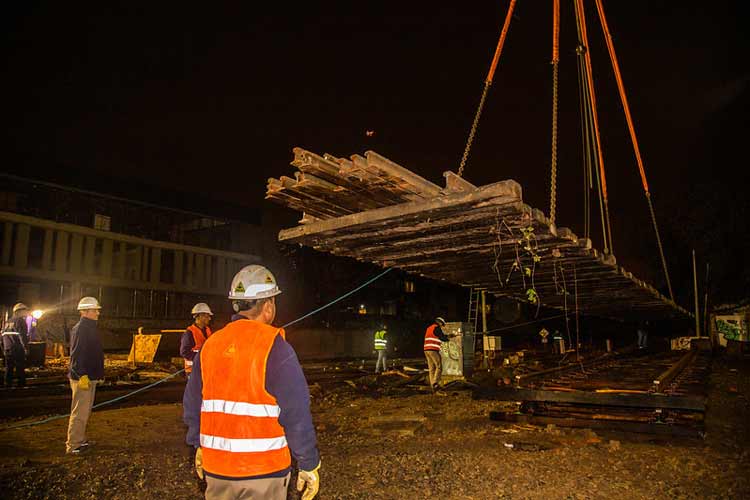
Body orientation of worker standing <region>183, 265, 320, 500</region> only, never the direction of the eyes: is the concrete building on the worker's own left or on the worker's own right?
on the worker's own left

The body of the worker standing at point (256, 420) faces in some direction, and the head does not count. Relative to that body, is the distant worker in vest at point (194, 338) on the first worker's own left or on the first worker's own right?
on the first worker's own left

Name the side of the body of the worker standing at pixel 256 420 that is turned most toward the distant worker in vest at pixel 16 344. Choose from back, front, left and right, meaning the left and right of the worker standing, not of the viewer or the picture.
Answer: left

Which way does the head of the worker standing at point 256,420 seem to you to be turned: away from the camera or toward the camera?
away from the camera

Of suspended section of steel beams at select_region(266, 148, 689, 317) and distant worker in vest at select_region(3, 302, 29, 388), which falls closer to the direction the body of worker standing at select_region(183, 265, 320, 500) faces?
the suspended section of steel beams

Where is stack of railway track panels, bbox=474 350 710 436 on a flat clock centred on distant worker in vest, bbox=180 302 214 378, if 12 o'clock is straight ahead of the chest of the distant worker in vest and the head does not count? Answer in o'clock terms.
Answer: The stack of railway track panels is roughly at 11 o'clock from the distant worker in vest.

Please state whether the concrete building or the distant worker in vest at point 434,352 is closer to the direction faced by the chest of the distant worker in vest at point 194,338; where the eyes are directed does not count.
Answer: the distant worker in vest

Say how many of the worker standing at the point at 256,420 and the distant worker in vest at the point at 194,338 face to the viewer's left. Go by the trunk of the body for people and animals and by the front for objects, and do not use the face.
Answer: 0

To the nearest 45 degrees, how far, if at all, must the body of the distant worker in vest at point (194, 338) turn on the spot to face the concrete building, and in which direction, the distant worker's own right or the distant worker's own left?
approximately 135° to the distant worker's own left

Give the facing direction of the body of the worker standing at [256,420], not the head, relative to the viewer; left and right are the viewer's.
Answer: facing away from the viewer and to the right of the viewer

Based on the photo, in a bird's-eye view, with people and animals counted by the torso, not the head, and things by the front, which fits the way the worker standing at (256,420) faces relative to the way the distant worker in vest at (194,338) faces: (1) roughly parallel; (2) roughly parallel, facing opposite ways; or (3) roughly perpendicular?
roughly perpendicular

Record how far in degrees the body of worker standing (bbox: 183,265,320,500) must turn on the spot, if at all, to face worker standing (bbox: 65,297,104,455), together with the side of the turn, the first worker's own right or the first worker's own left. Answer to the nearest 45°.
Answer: approximately 90° to the first worker's own left
